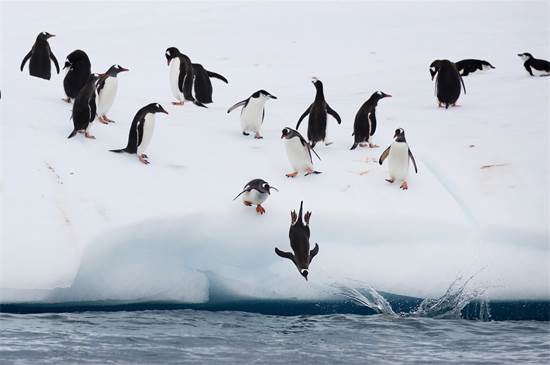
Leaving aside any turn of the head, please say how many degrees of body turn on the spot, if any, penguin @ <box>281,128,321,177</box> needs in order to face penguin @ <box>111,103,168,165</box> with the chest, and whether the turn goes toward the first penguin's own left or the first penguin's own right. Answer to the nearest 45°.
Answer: approximately 45° to the first penguin's own right

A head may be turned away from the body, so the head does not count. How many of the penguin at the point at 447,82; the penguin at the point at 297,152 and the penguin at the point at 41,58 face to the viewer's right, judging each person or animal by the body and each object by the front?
0

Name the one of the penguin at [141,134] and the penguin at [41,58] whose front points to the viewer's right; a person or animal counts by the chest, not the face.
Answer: the penguin at [141,134]

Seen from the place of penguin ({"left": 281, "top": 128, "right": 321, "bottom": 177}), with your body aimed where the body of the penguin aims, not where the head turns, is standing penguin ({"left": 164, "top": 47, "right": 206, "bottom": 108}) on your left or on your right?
on your right

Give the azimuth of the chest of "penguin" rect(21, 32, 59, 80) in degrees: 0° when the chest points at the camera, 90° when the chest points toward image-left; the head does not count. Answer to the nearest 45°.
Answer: approximately 180°

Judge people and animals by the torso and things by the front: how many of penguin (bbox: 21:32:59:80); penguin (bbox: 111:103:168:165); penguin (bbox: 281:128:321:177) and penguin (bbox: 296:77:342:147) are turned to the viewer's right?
1

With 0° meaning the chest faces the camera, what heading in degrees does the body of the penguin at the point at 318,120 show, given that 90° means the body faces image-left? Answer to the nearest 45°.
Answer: approximately 180°

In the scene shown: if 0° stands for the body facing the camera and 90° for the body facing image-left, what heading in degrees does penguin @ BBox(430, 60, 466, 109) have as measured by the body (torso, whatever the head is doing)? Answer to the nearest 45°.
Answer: approximately 180°

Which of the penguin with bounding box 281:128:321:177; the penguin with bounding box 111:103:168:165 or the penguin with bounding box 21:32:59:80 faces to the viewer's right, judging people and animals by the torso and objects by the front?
the penguin with bounding box 111:103:168:165

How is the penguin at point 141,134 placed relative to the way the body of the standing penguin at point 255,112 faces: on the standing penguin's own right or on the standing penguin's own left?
on the standing penguin's own right

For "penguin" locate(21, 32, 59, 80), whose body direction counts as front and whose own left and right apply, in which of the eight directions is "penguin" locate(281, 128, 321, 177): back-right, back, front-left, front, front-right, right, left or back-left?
back-right

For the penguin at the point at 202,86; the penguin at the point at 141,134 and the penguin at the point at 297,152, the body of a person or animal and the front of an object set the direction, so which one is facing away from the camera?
the penguin at the point at 202,86
